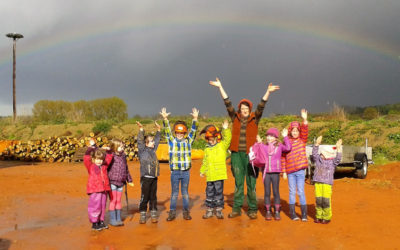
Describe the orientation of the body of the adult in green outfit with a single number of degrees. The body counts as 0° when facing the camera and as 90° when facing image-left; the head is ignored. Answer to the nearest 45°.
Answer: approximately 0°

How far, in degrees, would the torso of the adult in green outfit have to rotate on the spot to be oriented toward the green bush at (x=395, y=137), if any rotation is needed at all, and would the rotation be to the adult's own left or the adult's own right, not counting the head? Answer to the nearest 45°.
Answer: approximately 135° to the adult's own left

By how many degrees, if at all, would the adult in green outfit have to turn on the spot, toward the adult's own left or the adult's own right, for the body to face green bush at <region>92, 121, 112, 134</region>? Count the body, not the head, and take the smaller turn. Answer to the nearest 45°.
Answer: approximately 135° to the adult's own right

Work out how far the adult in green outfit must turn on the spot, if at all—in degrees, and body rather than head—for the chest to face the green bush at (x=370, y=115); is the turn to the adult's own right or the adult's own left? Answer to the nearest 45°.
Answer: approximately 135° to the adult's own left

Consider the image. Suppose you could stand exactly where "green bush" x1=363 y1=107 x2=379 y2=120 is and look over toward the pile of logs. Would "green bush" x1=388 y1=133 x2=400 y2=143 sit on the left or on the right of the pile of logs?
left
